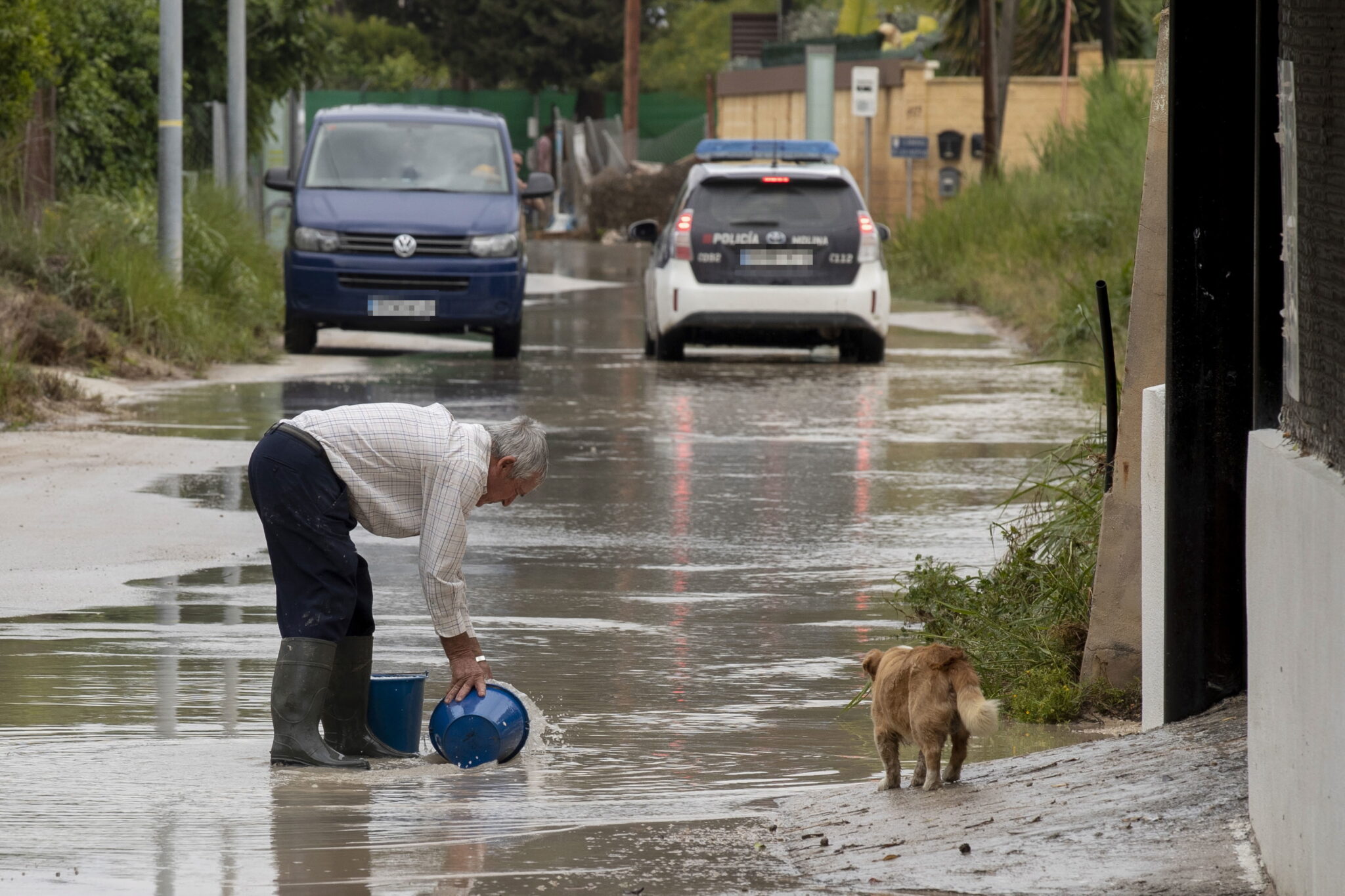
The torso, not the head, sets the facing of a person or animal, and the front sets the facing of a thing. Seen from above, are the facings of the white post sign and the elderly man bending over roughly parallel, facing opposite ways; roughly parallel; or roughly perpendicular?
roughly perpendicular

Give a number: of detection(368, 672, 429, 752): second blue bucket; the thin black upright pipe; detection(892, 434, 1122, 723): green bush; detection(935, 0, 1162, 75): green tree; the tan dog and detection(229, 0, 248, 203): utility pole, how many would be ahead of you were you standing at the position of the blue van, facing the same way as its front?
4

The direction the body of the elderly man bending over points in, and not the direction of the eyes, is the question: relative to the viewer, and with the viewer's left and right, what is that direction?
facing to the right of the viewer

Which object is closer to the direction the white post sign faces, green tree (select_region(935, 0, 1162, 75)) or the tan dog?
the tan dog

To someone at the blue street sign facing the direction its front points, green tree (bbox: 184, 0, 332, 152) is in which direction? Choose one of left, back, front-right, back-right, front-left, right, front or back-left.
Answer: front-right

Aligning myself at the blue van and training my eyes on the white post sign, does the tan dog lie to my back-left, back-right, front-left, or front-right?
back-right

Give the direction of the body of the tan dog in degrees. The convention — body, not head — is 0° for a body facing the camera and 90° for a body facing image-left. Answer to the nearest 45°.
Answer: approximately 135°

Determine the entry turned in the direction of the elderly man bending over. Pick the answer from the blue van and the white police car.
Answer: the blue van

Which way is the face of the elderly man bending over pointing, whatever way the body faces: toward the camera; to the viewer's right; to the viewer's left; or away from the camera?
to the viewer's right

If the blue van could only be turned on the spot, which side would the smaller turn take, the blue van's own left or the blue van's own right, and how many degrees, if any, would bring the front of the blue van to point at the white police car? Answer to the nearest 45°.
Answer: approximately 90° to the blue van's own left

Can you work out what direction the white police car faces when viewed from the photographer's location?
facing away from the viewer

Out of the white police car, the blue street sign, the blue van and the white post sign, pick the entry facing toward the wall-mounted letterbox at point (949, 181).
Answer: the white police car

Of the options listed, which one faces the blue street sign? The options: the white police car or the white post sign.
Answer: the white police car

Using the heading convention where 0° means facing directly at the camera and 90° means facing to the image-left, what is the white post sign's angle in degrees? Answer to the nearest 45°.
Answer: approximately 0°
